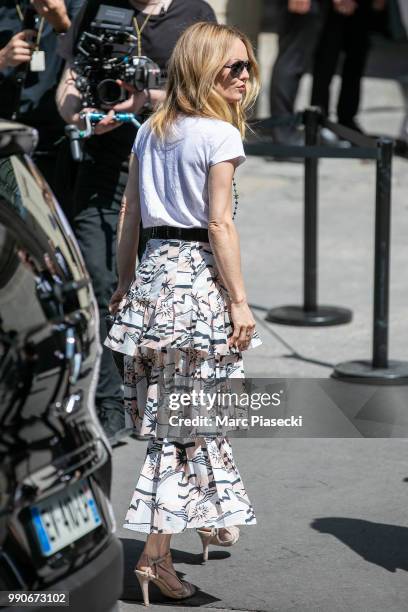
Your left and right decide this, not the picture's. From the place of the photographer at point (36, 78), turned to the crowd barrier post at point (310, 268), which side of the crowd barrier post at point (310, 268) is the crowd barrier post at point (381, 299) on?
right

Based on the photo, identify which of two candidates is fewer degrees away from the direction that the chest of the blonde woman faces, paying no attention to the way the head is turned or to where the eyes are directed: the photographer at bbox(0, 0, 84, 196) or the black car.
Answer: the photographer

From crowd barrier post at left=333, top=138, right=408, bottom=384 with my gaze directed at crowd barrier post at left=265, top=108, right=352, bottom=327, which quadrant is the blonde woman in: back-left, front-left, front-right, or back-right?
back-left

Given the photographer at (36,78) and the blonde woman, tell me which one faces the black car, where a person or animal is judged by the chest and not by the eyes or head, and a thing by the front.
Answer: the photographer

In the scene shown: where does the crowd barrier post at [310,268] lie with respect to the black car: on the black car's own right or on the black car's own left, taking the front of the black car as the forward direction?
on the black car's own right

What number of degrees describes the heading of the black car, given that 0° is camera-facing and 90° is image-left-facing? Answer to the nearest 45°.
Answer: approximately 135°

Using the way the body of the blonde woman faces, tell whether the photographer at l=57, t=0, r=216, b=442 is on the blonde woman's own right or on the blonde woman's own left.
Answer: on the blonde woman's own left

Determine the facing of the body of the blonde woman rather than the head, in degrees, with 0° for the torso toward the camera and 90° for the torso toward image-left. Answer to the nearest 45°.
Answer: approximately 225°

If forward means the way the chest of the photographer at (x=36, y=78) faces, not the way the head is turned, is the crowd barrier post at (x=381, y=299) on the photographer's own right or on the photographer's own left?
on the photographer's own left
